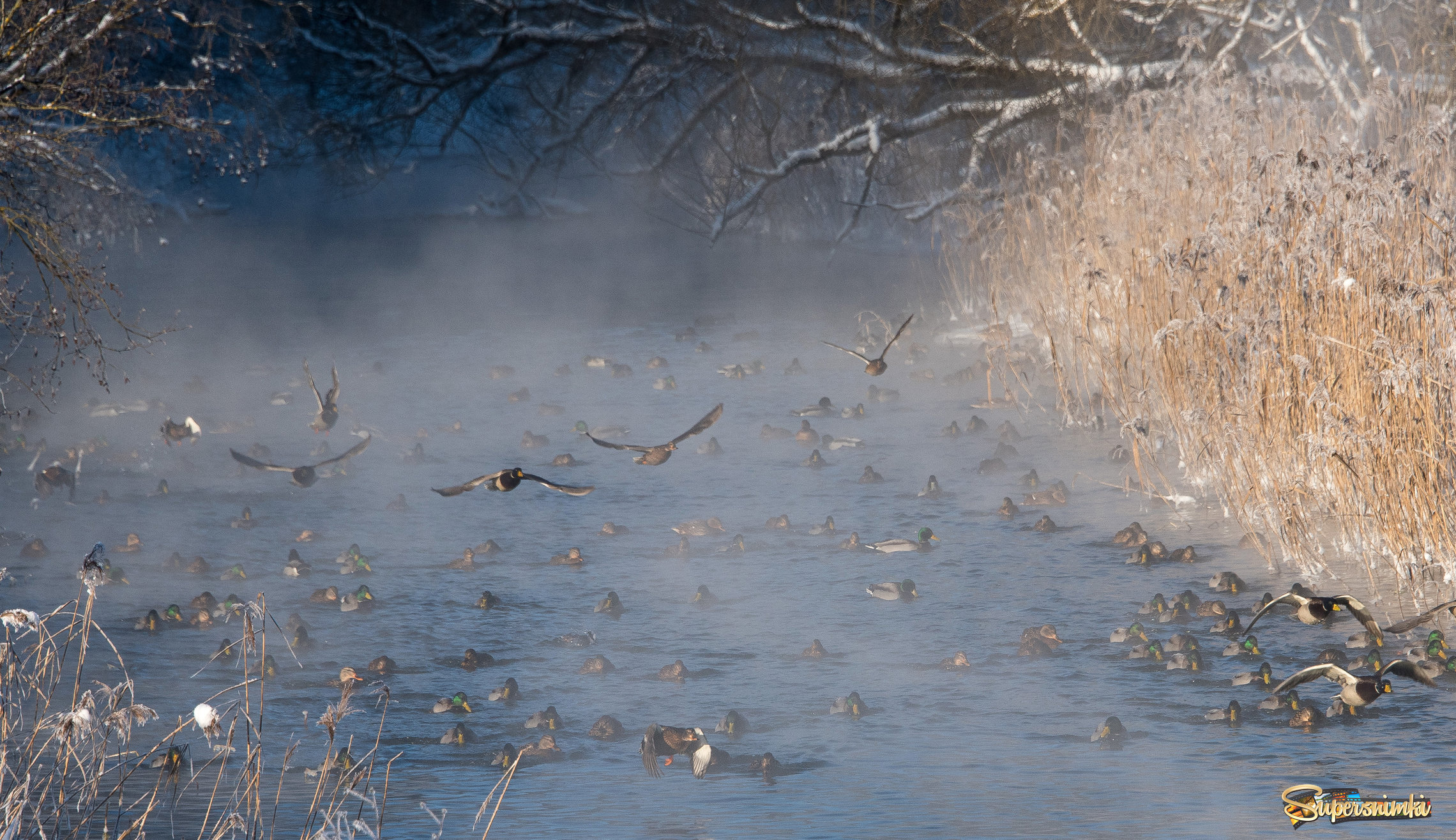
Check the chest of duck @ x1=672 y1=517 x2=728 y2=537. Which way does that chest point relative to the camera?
to the viewer's right

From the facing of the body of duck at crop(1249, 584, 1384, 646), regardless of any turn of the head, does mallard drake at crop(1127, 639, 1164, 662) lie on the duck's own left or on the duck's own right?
on the duck's own right

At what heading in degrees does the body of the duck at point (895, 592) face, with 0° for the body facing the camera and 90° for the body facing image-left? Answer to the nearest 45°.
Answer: approximately 270°

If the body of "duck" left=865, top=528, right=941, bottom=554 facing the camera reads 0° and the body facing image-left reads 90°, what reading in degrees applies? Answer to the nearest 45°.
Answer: approximately 270°
